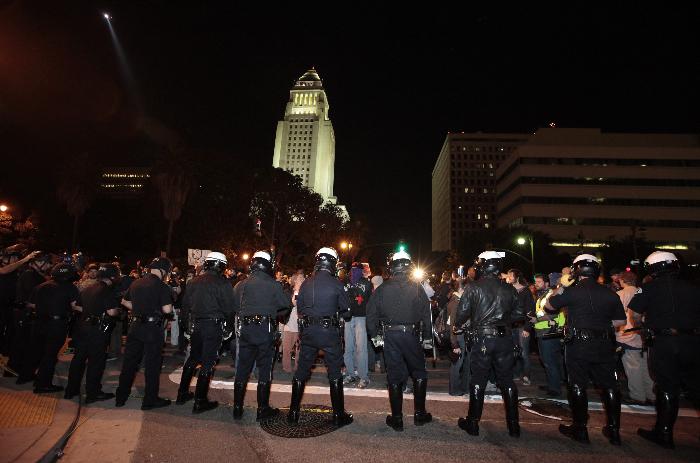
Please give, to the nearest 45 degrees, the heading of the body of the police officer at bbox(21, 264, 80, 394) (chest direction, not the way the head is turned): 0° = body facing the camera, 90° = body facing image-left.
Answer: approximately 225°

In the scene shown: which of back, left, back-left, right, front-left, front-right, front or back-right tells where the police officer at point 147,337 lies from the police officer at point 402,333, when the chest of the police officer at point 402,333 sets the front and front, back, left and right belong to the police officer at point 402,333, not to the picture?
left

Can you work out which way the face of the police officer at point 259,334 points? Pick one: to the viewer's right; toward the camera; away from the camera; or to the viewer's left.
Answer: away from the camera

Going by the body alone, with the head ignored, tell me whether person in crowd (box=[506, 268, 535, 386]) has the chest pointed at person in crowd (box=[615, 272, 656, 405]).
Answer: no

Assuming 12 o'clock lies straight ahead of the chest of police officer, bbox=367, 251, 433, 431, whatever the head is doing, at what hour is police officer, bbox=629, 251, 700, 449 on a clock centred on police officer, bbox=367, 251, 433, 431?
police officer, bbox=629, 251, 700, 449 is roughly at 3 o'clock from police officer, bbox=367, 251, 433, 431.

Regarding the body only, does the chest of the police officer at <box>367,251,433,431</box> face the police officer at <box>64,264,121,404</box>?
no

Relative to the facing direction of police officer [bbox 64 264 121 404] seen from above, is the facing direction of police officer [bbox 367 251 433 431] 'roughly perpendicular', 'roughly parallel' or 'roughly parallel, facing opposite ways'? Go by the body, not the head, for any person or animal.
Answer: roughly parallel

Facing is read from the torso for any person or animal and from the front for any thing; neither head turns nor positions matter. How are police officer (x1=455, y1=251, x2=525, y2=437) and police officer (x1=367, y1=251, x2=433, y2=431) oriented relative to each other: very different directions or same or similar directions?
same or similar directions

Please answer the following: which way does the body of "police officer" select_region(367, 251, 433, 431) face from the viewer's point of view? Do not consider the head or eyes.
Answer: away from the camera

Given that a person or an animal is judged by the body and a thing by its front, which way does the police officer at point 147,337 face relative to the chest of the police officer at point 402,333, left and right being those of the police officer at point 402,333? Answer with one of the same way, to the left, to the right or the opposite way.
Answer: the same way

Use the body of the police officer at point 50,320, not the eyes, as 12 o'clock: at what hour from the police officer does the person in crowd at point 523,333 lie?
The person in crowd is roughly at 2 o'clock from the police officer.

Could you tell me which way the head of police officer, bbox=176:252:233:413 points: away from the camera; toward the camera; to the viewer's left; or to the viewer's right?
away from the camera

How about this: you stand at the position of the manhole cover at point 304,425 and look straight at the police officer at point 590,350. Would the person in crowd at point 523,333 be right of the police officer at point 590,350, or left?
left

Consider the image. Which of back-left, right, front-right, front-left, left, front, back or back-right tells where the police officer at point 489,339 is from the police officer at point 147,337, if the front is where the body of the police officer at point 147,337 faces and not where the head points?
right

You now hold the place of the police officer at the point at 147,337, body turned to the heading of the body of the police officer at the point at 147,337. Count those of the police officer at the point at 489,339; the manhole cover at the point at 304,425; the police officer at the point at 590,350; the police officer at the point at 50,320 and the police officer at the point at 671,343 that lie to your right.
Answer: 4

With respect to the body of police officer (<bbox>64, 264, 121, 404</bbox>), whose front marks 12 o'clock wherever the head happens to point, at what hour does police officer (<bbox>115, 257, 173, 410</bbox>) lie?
police officer (<bbox>115, 257, 173, 410</bbox>) is roughly at 3 o'clock from police officer (<bbox>64, 264, 121, 404</bbox>).

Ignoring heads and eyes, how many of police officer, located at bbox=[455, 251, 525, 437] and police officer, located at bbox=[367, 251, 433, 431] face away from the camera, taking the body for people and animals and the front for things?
2
